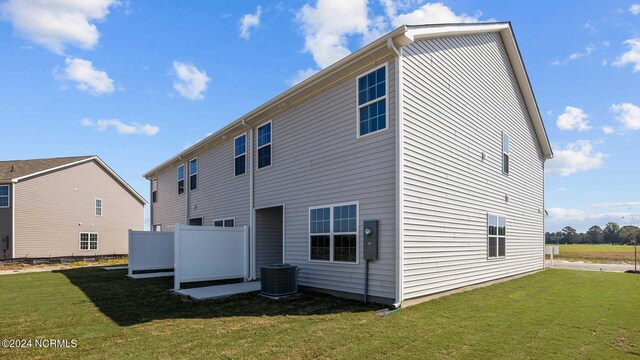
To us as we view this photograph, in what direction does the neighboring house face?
facing away from the viewer and to the right of the viewer

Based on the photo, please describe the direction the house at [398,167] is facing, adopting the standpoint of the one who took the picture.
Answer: facing away from the viewer and to the right of the viewer

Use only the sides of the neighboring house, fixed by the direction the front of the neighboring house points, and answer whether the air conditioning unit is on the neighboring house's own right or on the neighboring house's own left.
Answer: on the neighboring house's own right

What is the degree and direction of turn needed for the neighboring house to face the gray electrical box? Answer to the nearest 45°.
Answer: approximately 135° to its right

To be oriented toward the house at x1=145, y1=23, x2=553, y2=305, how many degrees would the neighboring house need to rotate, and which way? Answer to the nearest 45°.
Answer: approximately 135° to its right

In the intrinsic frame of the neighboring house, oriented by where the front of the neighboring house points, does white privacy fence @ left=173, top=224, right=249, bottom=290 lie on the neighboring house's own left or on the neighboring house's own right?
on the neighboring house's own right
